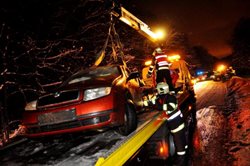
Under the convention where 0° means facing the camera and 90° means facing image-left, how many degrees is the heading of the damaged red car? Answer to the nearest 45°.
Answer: approximately 45°

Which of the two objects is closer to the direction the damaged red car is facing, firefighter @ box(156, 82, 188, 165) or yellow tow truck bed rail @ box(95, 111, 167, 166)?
the yellow tow truck bed rail

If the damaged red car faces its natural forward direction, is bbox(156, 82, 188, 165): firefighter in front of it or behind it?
behind
